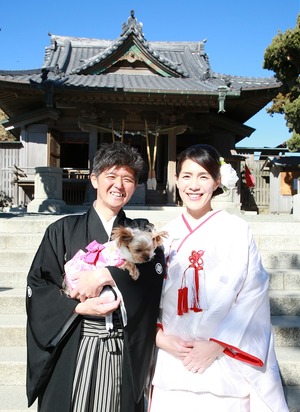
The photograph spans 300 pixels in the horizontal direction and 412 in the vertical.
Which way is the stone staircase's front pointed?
toward the camera

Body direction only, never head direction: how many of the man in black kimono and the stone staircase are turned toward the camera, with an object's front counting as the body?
2

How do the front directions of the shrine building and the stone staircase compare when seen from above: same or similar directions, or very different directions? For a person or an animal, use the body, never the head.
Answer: same or similar directions

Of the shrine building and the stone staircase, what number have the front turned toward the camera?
2

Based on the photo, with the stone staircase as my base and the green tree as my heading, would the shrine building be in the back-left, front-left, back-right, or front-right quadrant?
front-left

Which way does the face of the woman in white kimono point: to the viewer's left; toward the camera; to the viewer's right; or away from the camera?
toward the camera

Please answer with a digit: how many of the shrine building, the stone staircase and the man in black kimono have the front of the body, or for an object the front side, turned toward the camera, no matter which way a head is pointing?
3

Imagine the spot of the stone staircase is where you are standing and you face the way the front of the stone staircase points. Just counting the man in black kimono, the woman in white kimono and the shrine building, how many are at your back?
1

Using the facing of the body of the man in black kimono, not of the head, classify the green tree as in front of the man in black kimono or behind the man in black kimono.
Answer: behind

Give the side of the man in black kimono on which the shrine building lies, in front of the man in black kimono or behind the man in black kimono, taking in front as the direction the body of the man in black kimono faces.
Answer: behind

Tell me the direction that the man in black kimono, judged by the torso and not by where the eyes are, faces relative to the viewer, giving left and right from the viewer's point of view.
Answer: facing the viewer

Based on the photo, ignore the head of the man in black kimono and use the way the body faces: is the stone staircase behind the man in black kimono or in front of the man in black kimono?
behind

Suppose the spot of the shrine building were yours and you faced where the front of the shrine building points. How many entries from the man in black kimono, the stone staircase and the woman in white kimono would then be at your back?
0

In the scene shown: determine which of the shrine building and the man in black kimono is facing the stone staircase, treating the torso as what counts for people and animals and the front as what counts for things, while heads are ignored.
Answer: the shrine building

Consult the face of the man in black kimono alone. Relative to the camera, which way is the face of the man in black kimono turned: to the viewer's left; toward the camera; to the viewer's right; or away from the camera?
toward the camera

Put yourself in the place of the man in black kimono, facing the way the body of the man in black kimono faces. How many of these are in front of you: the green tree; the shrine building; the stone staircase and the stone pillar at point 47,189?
0

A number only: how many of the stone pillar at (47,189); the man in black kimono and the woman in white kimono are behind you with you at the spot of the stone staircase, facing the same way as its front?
1

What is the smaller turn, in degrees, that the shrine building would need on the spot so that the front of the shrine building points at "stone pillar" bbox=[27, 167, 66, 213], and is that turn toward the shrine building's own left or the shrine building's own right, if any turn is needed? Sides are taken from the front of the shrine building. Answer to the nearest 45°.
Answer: approximately 45° to the shrine building's own right
